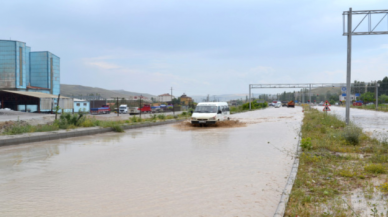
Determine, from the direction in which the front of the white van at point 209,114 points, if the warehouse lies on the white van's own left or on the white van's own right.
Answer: on the white van's own right

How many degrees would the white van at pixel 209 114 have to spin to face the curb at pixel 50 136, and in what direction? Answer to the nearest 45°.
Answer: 0° — it already faces it

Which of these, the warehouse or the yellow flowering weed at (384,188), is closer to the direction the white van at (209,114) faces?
the yellow flowering weed

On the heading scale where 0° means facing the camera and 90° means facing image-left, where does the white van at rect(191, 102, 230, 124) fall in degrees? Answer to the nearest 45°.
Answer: approximately 45°

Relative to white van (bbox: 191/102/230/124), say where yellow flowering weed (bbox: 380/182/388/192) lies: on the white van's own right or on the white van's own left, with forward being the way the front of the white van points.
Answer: on the white van's own left
